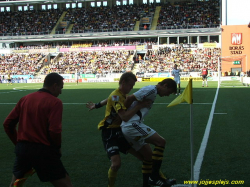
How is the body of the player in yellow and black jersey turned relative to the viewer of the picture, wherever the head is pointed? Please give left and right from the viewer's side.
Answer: facing to the right of the viewer

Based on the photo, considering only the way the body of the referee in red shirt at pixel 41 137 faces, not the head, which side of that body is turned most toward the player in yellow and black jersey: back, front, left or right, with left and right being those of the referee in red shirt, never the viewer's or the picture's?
front

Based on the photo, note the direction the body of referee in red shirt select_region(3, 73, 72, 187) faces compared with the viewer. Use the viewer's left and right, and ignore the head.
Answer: facing away from the viewer and to the right of the viewer

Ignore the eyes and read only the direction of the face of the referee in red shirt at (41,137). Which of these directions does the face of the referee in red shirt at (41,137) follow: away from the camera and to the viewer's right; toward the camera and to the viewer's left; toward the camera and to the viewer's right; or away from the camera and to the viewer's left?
away from the camera and to the viewer's right

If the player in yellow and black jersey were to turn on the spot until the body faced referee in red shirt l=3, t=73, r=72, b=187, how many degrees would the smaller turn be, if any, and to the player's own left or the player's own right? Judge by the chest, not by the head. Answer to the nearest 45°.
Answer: approximately 135° to the player's own right
